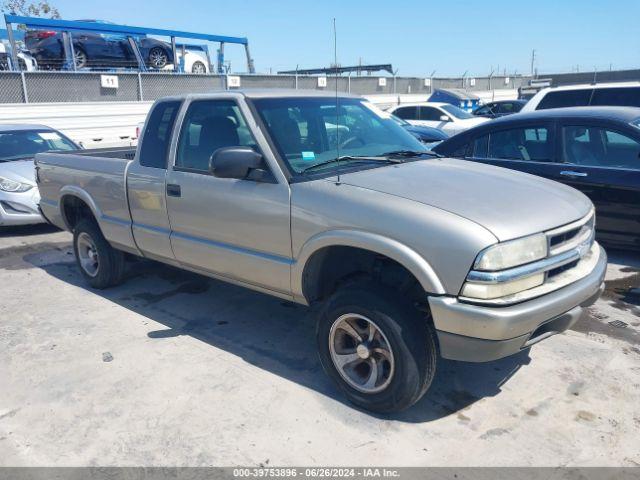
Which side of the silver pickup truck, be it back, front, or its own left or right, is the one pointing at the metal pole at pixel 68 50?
back

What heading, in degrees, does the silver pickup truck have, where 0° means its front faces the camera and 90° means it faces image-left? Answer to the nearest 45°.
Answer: approximately 315°

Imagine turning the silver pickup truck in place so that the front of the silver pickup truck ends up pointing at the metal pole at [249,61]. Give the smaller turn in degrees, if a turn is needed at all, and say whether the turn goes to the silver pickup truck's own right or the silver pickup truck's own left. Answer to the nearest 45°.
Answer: approximately 135° to the silver pickup truck's own left

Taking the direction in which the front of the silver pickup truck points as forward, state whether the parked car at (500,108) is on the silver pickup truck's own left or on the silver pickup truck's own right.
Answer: on the silver pickup truck's own left

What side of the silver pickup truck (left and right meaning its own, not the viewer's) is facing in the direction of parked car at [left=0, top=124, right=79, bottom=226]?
back

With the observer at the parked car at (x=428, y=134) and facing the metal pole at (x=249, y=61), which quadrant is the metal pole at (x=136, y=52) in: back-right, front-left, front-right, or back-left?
front-left
